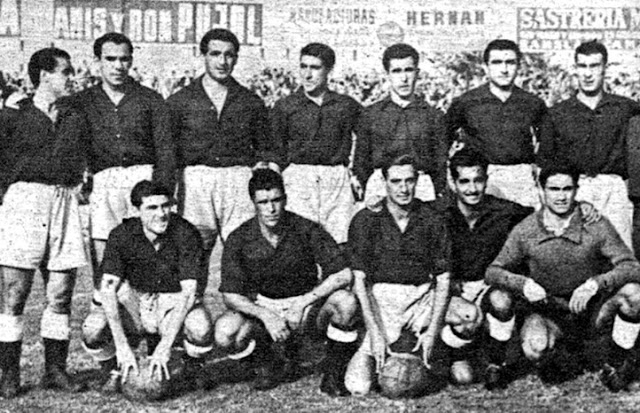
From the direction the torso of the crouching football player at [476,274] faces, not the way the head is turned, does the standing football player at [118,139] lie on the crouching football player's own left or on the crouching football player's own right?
on the crouching football player's own right

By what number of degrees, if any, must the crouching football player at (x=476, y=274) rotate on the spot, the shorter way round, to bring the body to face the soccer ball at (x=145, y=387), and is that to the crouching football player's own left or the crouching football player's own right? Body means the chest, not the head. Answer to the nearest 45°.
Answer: approximately 45° to the crouching football player's own right

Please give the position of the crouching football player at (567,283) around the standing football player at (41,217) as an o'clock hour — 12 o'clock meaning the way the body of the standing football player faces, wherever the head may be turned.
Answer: The crouching football player is roughly at 11 o'clock from the standing football player.

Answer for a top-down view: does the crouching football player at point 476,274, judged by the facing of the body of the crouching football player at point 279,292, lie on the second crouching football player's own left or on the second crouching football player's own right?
on the second crouching football player's own left

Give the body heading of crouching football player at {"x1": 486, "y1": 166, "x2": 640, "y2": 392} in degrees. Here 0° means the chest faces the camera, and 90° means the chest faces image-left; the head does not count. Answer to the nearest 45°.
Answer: approximately 0°

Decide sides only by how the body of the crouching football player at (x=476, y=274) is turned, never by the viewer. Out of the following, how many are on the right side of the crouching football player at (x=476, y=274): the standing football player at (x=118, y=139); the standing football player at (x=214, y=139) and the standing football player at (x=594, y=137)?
2

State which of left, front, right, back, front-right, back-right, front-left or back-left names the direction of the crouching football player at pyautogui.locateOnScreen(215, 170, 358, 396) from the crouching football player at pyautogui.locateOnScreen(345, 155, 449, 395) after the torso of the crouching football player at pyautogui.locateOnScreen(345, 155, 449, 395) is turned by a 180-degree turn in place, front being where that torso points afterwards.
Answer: left

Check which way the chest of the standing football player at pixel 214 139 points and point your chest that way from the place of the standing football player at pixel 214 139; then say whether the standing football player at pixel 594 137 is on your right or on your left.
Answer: on your left

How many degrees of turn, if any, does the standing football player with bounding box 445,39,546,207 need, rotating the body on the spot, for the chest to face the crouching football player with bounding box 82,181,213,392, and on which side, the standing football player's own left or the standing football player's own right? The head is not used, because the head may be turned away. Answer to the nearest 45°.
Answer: approximately 45° to the standing football player's own right

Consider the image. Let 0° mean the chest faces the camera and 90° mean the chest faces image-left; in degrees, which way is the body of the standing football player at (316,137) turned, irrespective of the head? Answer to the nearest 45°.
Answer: approximately 0°

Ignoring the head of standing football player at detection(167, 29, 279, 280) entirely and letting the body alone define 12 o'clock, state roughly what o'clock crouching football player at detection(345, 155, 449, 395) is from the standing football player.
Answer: The crouching football player is roughly at 10 o'clock from the standing football player.
